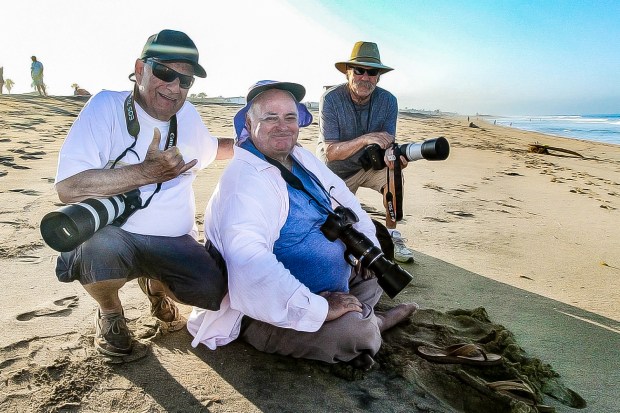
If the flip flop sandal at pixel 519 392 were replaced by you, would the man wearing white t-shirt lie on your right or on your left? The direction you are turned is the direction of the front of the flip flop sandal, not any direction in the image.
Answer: on your right

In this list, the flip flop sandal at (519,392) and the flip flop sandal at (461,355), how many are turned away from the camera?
0

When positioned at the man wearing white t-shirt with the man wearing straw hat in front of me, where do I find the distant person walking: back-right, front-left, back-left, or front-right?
front-left

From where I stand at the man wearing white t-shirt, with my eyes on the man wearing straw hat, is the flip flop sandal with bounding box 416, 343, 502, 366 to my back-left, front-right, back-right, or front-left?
front-right

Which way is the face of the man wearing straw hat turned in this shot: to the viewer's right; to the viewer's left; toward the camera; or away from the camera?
toward the camera

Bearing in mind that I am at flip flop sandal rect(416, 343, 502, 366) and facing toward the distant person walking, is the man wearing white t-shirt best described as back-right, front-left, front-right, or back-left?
front-left
